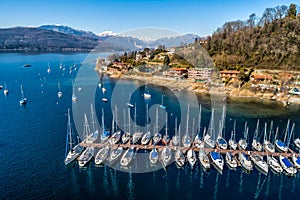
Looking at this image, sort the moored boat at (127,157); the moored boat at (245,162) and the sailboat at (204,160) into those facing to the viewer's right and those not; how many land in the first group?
0

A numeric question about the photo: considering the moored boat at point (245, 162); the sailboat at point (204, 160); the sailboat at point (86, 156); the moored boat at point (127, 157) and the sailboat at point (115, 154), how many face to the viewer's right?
0

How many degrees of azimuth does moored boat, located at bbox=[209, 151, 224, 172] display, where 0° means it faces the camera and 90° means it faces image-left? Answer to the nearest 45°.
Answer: approximately 315°

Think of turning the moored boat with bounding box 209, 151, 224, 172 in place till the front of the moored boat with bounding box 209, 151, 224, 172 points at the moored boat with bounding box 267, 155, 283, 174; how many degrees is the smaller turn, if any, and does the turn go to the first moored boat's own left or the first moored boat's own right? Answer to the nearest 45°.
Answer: approximately 45° to the first moored boat's own left

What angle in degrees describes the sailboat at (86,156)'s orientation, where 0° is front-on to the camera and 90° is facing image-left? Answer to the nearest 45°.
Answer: approximately 45°

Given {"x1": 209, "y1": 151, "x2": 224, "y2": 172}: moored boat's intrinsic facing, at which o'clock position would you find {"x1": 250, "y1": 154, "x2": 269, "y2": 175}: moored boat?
{"x1": 250, "y1": 154, "x2": 269, "y2": 175}: moored boat is roughly at 10 o'clock from {"x1": 209, "y1": 151, "x2": 224, "y2": 172}: moored boat.

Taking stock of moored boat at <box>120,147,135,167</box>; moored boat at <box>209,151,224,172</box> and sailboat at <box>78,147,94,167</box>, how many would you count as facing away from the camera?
0

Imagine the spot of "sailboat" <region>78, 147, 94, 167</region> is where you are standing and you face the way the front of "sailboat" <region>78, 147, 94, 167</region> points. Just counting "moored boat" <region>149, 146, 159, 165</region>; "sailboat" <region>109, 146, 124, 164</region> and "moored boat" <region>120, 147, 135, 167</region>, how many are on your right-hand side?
0

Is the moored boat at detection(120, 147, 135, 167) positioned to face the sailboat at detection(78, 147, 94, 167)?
no

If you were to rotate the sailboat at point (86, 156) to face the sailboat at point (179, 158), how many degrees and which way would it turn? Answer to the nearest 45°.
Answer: approximately 135° to its left

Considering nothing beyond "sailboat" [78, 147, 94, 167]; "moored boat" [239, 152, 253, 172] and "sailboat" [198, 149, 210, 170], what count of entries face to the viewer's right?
0

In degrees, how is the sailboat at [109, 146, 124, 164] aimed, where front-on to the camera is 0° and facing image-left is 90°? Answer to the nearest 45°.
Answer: approximately 45°

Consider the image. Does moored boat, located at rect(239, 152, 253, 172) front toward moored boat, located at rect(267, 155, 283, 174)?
no

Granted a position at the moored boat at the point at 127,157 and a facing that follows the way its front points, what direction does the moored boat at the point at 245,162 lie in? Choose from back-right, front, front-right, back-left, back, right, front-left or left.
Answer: back-left

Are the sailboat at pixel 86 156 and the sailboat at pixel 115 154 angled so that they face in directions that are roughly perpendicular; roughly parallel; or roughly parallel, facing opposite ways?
roughly parallel

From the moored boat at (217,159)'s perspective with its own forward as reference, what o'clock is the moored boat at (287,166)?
the moored boat at (287,166) is roughly at 10 o'clock from the moored boat at (217,159).

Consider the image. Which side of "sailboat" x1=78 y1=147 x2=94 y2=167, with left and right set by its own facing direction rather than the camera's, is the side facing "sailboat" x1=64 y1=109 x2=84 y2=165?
right
